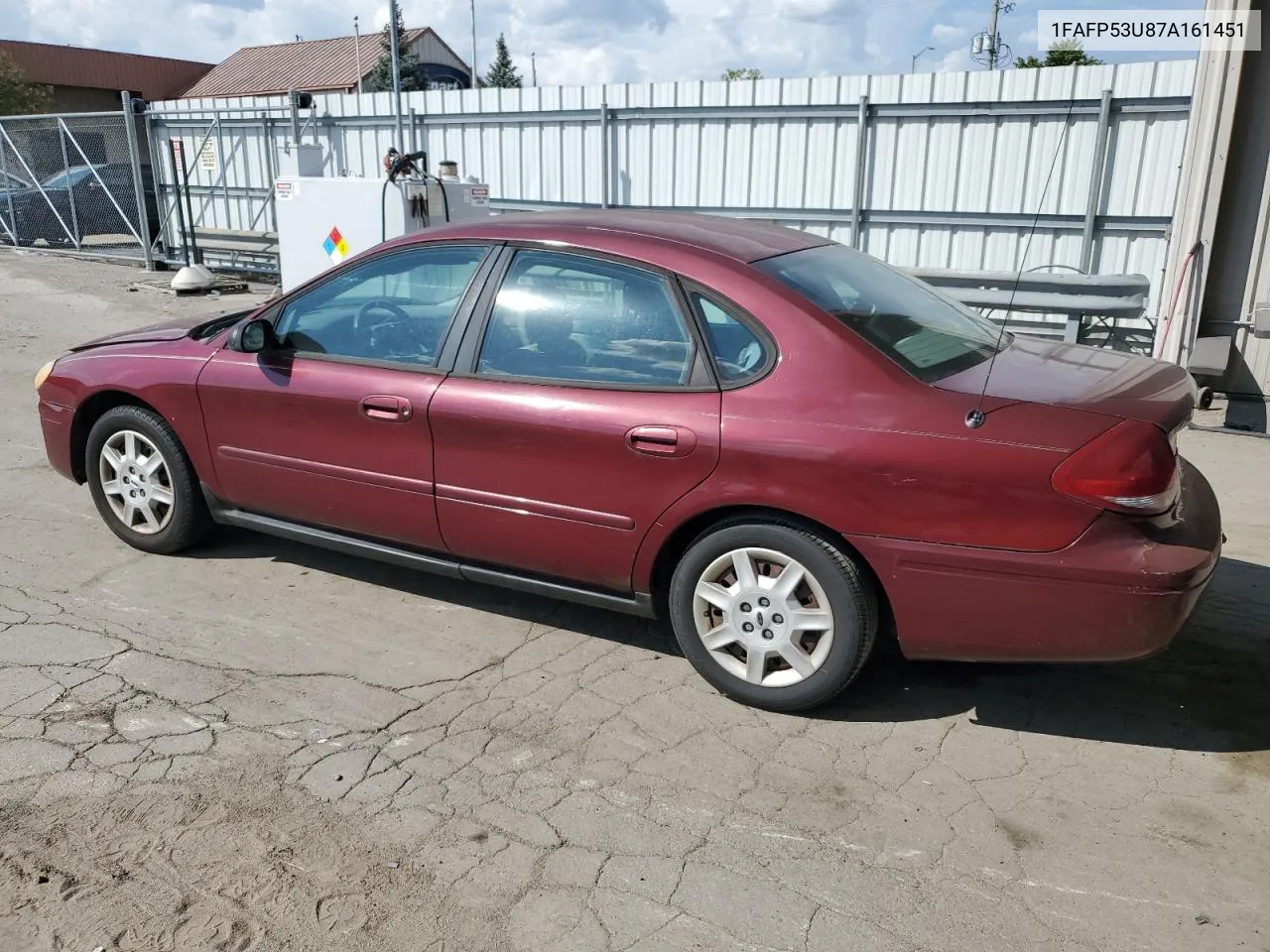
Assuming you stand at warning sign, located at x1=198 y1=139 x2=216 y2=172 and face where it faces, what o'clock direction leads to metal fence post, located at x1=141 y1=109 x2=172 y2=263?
The metal fence post is roughly at 4 o'clock from the warning sign.

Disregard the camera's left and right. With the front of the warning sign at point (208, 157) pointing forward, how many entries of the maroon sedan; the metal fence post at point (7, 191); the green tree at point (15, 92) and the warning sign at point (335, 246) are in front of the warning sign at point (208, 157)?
2

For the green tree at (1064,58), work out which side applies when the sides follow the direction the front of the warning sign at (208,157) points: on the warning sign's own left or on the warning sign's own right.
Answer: on the warning sign's own left

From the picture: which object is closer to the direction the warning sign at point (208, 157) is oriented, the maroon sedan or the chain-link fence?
the maroon sedan

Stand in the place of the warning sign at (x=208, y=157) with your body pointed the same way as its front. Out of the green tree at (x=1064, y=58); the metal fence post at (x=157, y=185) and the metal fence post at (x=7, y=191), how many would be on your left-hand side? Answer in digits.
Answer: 1

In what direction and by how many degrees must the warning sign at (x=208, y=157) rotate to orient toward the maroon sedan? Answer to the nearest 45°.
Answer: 0° — it already faces it

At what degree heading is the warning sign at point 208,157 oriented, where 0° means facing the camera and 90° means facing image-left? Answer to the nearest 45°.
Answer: approximately 0°

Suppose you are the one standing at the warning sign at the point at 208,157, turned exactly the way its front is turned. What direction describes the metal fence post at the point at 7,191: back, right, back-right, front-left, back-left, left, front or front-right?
back-right

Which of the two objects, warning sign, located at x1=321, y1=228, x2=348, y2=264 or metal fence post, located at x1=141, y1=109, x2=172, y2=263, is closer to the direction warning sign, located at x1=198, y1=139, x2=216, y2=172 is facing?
the warning sign
